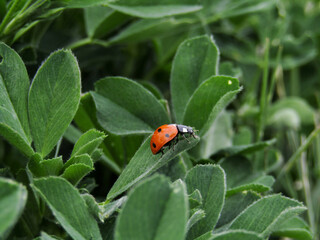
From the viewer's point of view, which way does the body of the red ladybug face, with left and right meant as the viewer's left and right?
facing to the right of the viewer
